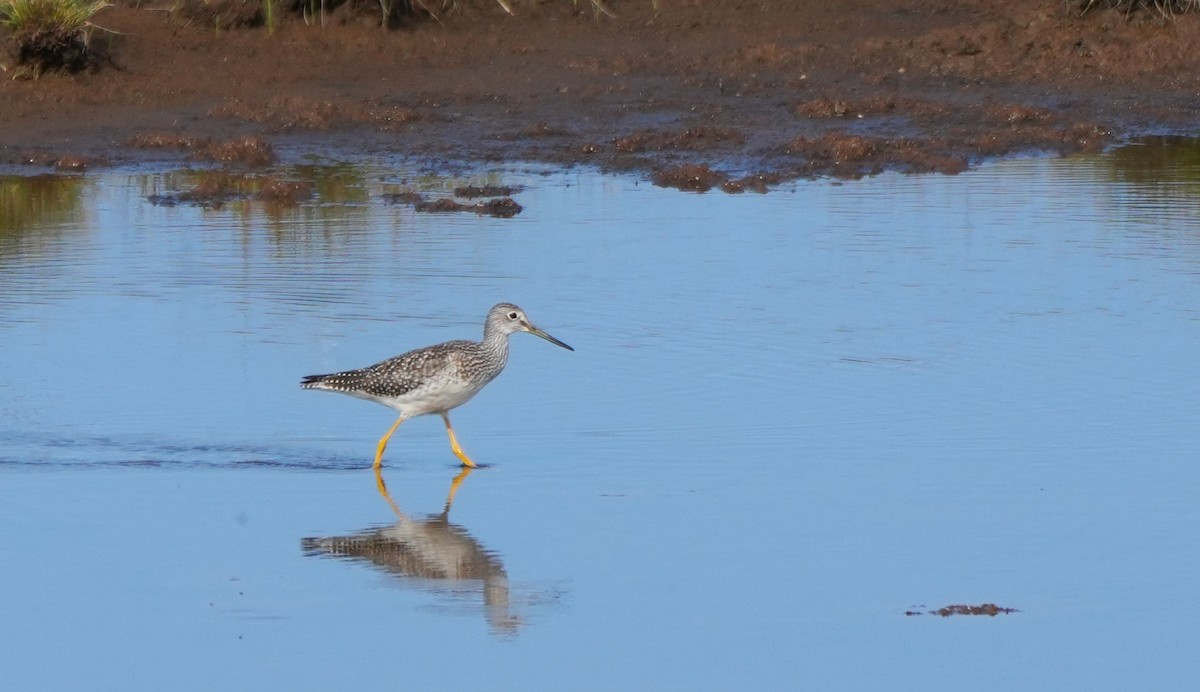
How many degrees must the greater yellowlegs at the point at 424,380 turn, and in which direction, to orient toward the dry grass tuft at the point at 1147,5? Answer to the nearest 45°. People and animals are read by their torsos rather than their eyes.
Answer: approximately 45° to its left

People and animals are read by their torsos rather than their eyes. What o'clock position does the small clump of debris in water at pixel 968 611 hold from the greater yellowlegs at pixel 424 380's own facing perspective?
The small clump of debris in water is roughly at 2 o'clock from the greater yellowlegs.

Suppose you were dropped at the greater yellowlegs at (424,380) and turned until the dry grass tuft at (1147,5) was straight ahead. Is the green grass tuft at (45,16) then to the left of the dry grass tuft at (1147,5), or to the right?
left

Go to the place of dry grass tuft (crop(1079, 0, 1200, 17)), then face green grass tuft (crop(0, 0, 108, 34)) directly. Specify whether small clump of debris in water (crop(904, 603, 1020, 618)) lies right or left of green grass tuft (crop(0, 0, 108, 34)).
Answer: left

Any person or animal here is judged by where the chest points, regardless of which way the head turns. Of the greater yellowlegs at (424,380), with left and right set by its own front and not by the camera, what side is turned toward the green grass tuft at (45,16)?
left

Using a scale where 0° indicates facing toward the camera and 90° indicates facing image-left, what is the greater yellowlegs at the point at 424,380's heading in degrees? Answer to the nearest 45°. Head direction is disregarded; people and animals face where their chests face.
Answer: approximately 270°
